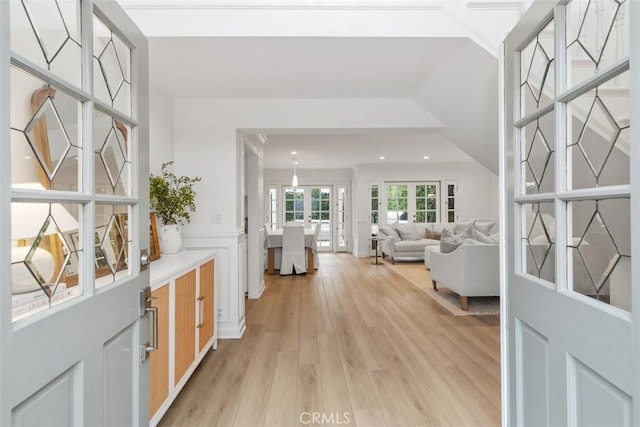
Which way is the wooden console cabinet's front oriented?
to the viewer's right

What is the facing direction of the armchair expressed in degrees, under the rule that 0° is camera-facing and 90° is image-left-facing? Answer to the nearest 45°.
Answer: approximately 135°

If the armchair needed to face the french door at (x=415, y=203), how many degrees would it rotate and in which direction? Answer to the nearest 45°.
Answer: approximately 45° to its right

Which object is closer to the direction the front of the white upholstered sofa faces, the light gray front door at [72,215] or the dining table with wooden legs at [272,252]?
the light gray front door

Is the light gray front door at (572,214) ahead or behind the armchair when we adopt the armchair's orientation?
behind

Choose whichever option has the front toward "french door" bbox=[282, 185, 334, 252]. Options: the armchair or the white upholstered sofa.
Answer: the armchair

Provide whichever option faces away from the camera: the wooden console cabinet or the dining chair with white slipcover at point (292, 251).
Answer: the dining chair with white slipcover

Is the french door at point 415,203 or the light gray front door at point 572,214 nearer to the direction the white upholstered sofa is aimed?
the light gray front door

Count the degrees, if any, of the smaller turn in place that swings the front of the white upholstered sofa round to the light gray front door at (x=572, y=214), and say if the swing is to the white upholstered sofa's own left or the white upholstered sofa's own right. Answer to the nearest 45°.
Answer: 0° — it already faces it

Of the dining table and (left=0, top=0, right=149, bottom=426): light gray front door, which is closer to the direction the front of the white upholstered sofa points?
the light gray front door

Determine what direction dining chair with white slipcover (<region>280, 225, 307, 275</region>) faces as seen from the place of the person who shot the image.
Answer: facing away from the viewer

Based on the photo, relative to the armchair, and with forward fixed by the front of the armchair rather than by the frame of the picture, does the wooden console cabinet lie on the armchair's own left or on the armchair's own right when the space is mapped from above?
on the armchair's own left
